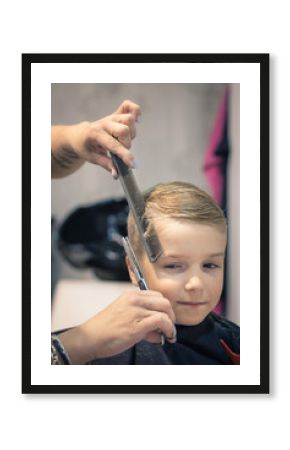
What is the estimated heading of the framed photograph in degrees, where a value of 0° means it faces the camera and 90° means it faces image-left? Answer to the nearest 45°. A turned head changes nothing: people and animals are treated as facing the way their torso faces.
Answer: approximately 0°
